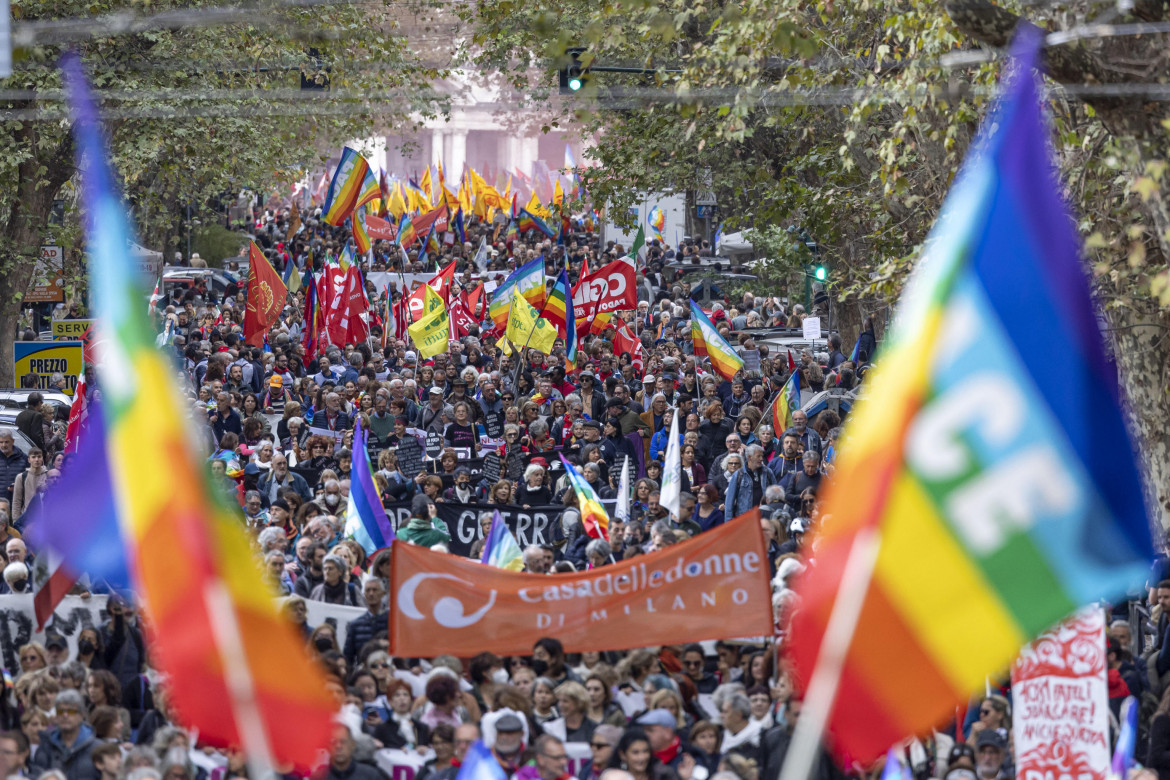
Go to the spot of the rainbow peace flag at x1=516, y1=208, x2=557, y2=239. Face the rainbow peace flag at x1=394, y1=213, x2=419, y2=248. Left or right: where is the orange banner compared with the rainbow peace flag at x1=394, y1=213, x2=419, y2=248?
left

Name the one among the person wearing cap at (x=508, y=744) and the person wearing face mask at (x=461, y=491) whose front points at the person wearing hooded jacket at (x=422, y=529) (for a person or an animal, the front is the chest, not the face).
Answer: the person wearing face mask

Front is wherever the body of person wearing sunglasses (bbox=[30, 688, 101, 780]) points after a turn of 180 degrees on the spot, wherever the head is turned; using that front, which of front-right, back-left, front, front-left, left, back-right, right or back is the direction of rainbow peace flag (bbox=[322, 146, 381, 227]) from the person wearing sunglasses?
front

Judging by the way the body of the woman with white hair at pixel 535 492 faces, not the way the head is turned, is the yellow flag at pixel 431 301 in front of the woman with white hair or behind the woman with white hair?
behind

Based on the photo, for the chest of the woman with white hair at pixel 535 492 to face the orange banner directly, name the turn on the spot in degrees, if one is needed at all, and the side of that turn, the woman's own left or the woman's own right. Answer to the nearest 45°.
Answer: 0° — they already face it

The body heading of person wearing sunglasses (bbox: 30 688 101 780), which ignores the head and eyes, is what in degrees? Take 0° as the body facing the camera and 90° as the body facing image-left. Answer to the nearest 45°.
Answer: approximately 0°

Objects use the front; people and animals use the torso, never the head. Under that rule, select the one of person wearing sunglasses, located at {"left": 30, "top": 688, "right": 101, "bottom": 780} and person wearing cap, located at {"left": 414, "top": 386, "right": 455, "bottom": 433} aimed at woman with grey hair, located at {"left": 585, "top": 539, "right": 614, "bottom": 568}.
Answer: the person wearing cap

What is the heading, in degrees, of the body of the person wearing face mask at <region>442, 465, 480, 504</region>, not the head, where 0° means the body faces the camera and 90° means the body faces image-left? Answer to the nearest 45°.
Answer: approximately 0°

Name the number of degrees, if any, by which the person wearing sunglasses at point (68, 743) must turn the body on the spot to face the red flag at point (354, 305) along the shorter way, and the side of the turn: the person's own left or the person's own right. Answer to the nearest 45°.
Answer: approximately 180°

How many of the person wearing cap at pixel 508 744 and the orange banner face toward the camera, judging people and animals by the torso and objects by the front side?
2

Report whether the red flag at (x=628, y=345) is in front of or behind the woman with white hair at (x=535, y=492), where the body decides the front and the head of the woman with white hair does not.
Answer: behind

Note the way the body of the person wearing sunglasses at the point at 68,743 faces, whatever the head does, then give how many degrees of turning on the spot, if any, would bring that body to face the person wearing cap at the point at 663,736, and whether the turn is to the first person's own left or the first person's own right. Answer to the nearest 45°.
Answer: approximately 90° to the first person's own left

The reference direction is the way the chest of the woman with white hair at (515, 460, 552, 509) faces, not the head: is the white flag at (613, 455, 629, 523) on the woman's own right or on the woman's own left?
on the woman's own left
